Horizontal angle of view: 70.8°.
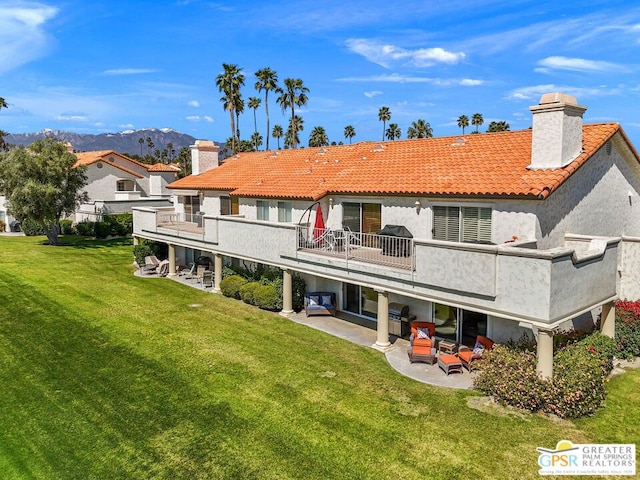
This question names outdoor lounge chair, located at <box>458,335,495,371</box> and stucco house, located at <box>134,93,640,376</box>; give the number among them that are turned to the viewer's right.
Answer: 0

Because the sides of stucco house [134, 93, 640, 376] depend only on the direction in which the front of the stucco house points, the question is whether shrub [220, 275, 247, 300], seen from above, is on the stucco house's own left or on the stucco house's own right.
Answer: on the stucco house's own right

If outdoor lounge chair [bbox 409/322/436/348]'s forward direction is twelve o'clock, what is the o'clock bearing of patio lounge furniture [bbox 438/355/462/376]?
The patio lounge furniture is roughly at 11 o'clock from the outdoor lounge chair.

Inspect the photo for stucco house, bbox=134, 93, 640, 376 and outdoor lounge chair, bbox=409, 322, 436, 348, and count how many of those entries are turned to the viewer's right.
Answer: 0

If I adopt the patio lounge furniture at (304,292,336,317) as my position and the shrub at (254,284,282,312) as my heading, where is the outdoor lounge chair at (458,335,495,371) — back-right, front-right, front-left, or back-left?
back-left

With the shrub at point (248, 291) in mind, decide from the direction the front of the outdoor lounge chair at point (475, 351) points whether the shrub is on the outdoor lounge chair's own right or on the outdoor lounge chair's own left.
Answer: on the outdoor lounge chair's own right

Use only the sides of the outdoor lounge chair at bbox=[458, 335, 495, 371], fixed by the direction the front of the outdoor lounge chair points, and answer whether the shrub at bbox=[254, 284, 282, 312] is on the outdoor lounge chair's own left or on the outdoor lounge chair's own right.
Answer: on the outdoor lounge chair's own right

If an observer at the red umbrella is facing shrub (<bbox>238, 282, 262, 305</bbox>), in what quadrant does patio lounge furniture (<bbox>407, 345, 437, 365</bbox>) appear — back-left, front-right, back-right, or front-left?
back-left

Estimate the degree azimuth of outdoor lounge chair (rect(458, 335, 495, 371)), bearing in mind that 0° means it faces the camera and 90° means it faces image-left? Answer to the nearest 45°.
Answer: approximately 45°

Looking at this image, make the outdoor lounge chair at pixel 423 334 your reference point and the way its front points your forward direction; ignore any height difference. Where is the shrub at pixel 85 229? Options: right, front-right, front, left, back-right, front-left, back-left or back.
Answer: back-right

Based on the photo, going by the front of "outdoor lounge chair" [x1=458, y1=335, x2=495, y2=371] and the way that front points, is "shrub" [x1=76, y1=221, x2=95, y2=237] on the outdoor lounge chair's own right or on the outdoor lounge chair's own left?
on the outdoor lounge chair's own right

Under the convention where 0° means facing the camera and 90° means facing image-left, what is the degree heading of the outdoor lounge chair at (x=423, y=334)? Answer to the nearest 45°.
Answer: approximately 0°
